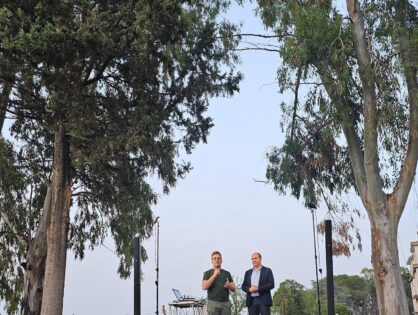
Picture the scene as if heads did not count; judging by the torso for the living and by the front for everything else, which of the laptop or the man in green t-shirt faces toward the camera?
the man in green t-shirt

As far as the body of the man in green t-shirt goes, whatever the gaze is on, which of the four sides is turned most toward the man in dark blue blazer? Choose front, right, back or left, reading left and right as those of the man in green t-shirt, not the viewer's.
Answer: left

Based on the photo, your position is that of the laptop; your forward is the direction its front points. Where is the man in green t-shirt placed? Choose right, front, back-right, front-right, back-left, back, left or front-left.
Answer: front

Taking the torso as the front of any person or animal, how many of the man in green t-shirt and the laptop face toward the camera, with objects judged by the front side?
1

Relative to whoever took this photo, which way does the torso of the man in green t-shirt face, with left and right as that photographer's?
facing the viewer

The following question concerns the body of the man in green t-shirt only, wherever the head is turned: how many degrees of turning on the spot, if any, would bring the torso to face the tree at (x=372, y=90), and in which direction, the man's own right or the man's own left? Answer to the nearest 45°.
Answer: approximately 135° to the man's own left
